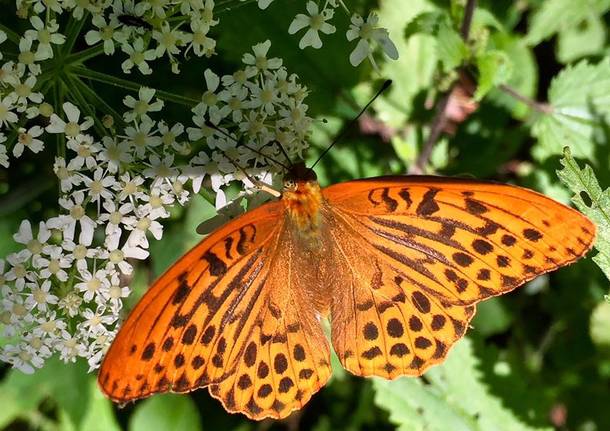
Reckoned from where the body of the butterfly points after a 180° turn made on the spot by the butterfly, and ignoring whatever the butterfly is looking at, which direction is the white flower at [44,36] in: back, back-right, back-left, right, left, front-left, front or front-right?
right

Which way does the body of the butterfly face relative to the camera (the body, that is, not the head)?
away from the camera

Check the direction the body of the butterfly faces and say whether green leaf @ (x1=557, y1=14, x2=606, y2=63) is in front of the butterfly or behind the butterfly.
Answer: in front

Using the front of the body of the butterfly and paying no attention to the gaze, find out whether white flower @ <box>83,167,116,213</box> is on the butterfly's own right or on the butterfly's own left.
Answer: on the butterfly's own left

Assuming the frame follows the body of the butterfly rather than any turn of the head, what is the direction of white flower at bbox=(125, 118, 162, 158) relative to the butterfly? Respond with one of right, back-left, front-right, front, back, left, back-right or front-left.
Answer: left

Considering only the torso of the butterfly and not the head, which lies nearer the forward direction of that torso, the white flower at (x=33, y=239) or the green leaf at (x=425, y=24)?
the green leaf

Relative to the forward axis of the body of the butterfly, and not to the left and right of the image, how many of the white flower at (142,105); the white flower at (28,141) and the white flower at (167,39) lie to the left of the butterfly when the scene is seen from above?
3

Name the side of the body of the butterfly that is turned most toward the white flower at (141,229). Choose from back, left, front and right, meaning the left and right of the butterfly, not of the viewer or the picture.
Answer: left

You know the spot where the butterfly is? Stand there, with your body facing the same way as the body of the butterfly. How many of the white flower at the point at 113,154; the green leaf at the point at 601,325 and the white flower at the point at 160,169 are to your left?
2

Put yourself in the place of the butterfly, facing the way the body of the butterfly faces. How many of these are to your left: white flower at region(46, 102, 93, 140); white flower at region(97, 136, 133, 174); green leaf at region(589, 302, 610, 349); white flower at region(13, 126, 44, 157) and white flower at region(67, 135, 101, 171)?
4

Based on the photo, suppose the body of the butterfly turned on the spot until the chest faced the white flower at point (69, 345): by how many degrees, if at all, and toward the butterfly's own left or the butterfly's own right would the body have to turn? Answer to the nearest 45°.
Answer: approximately 135° to the butterfly's own left

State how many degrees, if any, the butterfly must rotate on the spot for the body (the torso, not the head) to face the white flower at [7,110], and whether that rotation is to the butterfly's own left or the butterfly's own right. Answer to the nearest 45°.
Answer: approximately 90° to the butterfly's own left

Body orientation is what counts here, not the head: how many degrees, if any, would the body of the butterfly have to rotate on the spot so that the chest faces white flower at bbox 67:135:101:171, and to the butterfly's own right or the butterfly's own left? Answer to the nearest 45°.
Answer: approximately 90° to the butterfly's own left

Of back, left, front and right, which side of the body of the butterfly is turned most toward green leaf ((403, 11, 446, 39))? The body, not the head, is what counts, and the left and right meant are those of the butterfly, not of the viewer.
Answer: front

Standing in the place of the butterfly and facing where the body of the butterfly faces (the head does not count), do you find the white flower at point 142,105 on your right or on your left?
on your left

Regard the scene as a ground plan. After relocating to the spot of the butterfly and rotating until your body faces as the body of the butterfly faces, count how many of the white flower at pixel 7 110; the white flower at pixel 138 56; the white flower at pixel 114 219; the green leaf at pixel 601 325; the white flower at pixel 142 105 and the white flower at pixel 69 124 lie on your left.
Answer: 5

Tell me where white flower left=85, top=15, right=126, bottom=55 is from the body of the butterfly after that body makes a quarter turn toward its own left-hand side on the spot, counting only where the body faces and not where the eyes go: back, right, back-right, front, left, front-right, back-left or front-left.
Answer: front

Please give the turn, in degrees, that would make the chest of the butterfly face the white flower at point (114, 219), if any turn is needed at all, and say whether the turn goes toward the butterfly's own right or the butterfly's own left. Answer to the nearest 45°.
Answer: approximately 90° to the butterfly's own left
